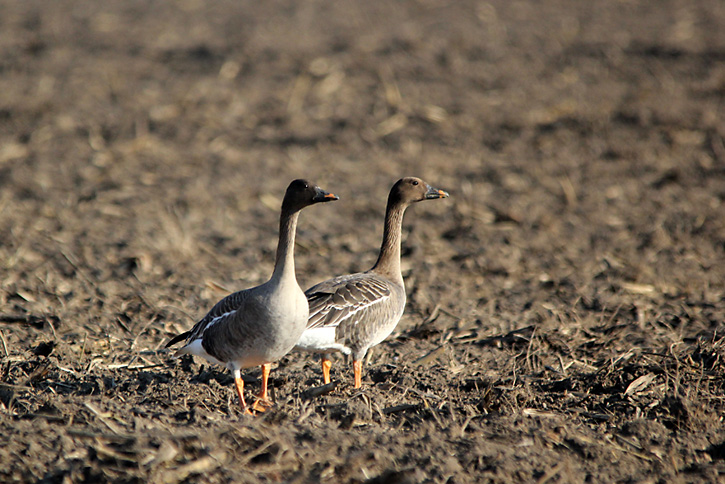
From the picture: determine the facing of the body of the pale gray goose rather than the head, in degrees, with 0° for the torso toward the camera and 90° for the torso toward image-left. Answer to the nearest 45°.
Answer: approximately 315°

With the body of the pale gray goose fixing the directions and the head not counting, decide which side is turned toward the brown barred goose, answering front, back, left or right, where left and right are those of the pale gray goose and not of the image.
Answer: left
